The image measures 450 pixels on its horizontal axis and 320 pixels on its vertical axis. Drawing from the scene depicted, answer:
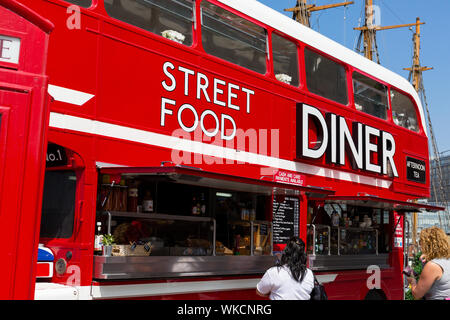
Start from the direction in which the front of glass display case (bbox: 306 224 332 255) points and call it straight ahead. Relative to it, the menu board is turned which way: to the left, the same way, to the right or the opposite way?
the same way

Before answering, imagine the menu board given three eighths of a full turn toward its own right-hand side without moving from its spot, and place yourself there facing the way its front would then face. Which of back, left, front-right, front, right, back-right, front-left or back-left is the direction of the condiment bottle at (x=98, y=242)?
front-left

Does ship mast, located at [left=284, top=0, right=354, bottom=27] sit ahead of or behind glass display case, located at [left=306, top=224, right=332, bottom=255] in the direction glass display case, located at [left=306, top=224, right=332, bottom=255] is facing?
behind

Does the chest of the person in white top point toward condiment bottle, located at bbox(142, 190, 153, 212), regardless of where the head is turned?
no

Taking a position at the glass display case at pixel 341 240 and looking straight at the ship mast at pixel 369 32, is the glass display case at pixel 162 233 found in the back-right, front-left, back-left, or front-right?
back-left

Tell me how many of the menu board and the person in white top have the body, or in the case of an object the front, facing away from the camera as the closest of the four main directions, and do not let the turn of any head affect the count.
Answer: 1

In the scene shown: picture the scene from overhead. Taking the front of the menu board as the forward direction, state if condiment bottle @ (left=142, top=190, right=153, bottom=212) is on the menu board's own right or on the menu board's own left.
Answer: on the menu board's own right

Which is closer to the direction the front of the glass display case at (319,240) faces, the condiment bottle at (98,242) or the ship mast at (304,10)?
the condiment bottle

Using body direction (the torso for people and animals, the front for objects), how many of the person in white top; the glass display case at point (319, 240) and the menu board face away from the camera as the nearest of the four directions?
1

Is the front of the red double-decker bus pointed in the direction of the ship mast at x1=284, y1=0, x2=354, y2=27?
no

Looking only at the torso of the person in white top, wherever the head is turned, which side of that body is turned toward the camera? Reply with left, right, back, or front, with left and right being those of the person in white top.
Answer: back

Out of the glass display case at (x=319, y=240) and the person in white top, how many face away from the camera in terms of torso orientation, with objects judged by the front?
1

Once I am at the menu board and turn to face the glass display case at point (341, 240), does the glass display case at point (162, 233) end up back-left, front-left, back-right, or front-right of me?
back-left

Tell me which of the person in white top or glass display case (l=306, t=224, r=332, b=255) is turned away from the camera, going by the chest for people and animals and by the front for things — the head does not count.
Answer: the person in white top

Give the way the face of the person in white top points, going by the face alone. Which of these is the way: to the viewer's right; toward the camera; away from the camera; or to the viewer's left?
away from the camera

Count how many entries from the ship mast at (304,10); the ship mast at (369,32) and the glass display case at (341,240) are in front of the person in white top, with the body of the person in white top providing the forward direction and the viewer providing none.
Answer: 3

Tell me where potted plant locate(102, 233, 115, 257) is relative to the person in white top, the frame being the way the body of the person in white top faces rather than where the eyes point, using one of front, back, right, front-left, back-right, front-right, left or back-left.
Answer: left
